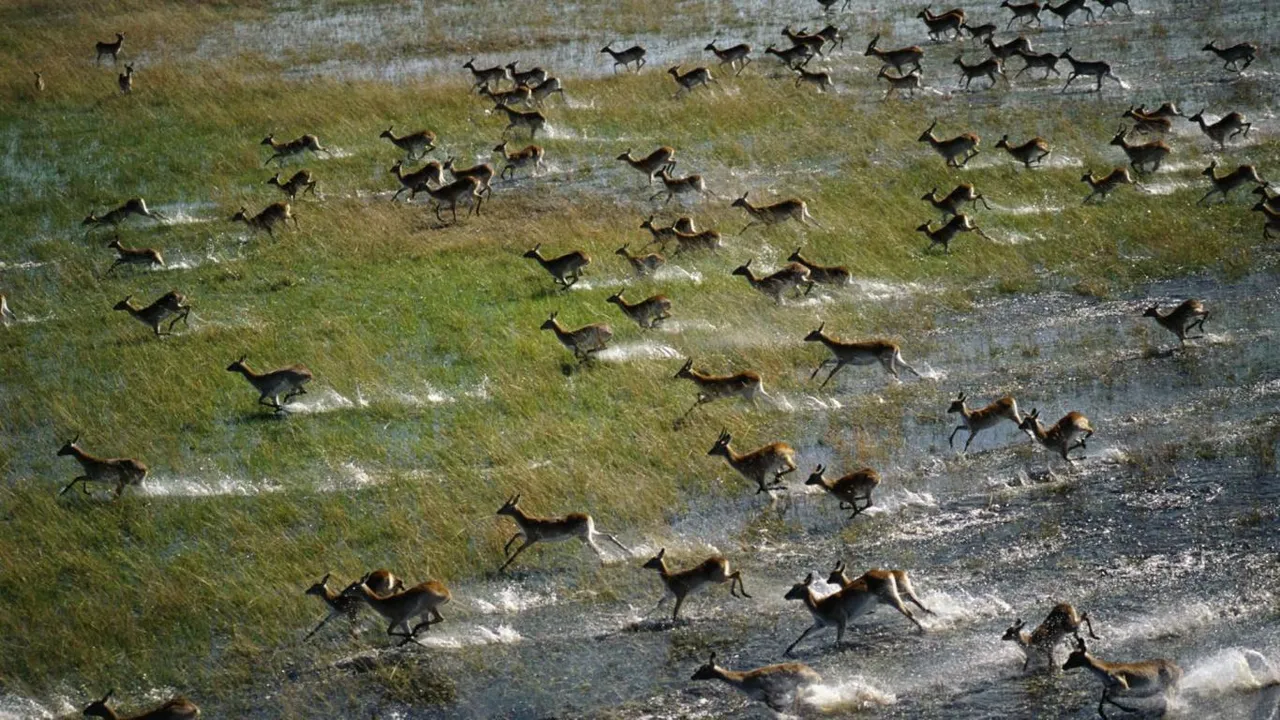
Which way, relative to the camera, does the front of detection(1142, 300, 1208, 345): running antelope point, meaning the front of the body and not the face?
to the viewer's left

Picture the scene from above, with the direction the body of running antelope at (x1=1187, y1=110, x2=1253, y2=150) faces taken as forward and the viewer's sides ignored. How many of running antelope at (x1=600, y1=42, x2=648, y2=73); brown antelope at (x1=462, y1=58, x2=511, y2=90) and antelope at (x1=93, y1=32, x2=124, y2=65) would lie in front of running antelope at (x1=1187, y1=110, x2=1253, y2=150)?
3

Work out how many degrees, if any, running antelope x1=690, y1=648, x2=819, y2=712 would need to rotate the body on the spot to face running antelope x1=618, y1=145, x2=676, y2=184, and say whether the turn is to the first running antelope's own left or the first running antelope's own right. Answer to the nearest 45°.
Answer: approximately 90° to the first running antelope's own right

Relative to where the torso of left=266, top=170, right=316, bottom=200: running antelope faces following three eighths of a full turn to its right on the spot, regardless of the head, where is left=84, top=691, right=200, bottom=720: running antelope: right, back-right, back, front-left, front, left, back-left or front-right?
back-right

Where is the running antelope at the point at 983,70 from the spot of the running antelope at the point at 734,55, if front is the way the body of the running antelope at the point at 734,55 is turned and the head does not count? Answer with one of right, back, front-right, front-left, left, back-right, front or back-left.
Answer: back

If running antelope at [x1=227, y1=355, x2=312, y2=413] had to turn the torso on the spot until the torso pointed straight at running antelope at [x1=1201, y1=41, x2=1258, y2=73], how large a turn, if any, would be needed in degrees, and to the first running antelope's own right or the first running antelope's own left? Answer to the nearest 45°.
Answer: approximately 135° to the first running antelope's own right

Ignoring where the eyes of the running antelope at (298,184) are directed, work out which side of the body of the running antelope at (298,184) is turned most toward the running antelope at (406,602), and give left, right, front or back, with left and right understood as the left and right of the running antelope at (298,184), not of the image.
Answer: left

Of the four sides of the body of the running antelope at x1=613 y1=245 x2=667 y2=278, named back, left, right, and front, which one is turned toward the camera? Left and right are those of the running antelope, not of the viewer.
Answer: left

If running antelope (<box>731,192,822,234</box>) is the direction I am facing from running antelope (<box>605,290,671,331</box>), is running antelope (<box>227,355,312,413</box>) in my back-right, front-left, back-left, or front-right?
back-left

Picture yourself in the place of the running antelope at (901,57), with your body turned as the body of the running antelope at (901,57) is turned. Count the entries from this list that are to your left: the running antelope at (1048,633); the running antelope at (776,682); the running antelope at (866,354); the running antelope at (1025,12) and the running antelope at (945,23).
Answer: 3

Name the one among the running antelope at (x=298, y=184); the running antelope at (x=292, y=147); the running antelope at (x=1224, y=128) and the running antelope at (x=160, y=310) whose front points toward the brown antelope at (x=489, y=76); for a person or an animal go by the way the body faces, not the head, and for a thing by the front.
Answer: the running antelope at (x=1224, y=128)

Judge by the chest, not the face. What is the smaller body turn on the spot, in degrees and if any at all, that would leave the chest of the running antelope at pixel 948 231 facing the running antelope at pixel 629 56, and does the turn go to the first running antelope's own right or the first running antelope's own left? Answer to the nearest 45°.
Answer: approximately 45° to the first running antelope's own right

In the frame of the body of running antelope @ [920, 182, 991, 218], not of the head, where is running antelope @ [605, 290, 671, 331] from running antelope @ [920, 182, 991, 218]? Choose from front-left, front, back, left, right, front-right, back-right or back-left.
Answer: front-left

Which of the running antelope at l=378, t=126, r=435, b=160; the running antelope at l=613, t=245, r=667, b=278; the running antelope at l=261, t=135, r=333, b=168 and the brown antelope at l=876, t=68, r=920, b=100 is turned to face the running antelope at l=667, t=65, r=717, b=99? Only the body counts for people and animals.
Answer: the brown antelope

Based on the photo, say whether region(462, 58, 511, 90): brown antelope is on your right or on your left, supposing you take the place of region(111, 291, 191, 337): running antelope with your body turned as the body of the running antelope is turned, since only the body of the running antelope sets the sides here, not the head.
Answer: on your right
